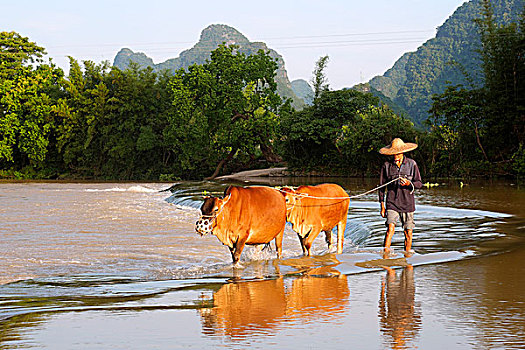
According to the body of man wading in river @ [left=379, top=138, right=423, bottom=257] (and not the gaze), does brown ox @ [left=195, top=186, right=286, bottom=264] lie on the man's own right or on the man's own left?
on the man's own right

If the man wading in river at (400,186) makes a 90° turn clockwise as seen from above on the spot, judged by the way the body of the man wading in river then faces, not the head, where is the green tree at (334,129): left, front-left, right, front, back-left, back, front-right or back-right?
right

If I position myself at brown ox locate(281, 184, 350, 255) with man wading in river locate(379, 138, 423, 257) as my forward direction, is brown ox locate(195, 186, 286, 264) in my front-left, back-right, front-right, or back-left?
back-right

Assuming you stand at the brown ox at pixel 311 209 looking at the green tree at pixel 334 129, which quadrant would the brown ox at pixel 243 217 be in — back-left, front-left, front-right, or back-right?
back-left

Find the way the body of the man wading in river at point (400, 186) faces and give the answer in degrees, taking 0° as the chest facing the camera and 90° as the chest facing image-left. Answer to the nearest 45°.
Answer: approximately 0°

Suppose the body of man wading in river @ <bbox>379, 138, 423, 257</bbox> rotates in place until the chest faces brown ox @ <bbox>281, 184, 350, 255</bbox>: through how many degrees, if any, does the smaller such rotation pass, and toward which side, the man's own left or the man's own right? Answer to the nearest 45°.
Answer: approximately 90° to the man's own right
